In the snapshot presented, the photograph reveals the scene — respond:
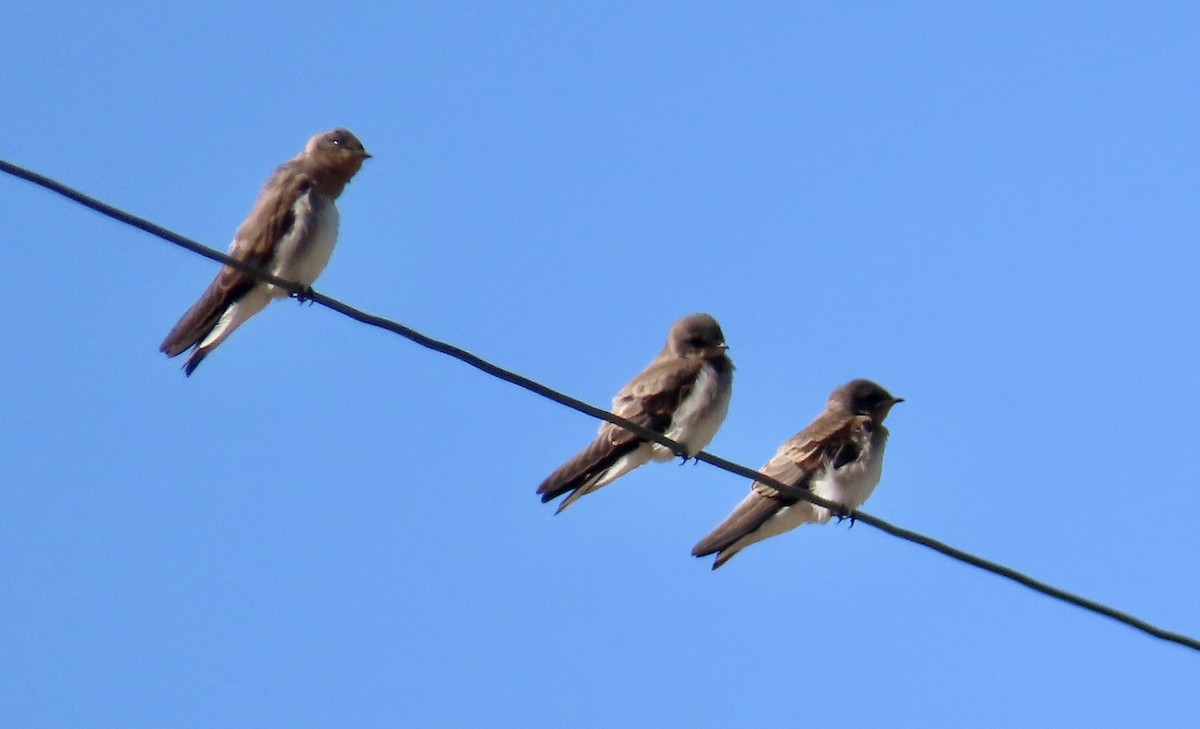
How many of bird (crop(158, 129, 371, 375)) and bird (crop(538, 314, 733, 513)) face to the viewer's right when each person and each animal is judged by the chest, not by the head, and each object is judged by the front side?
2

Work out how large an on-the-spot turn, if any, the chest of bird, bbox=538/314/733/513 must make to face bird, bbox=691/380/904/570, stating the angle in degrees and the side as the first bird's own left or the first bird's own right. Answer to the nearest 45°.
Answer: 0° — it already faces it

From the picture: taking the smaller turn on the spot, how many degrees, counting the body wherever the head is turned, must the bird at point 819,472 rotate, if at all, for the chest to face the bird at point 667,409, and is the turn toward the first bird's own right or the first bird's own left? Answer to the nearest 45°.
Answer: approximately 180°

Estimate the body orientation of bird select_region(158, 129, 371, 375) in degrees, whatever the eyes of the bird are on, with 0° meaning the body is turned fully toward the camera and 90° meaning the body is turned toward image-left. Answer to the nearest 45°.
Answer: approximately 270°

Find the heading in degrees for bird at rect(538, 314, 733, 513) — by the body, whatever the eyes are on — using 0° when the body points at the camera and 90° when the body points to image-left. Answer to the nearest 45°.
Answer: approximately 270°

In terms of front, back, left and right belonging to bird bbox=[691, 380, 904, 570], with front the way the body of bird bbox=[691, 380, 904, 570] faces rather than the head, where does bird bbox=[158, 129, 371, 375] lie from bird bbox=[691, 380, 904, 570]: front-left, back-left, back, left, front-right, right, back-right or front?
back

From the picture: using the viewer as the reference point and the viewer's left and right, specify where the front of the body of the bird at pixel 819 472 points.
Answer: facing to the right of the viewer

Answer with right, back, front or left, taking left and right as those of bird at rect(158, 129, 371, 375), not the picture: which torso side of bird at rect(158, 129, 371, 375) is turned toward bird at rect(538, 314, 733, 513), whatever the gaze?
front

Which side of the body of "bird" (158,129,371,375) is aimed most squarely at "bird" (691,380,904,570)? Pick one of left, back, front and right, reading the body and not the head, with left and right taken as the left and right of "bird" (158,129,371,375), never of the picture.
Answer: front

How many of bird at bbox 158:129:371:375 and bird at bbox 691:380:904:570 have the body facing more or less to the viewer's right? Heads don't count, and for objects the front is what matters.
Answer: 2

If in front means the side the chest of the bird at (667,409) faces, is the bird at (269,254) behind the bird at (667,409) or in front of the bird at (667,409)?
behind
